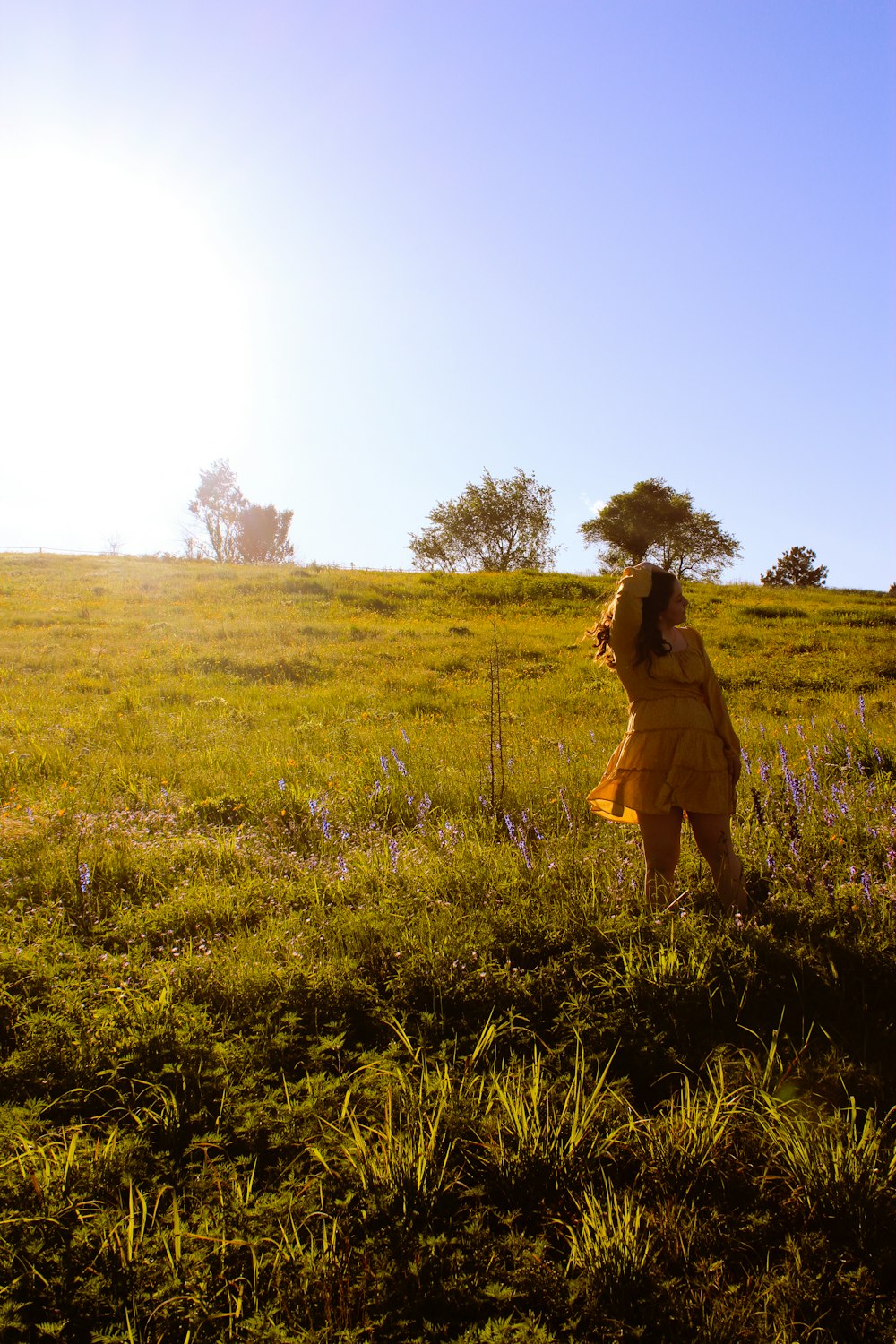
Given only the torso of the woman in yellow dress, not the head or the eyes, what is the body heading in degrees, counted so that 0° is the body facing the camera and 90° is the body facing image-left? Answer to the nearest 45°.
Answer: approximately 315°

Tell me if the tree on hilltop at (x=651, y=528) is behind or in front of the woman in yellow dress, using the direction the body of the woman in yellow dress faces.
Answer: behind
